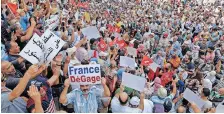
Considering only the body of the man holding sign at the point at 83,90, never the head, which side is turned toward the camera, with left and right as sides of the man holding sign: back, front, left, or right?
front
